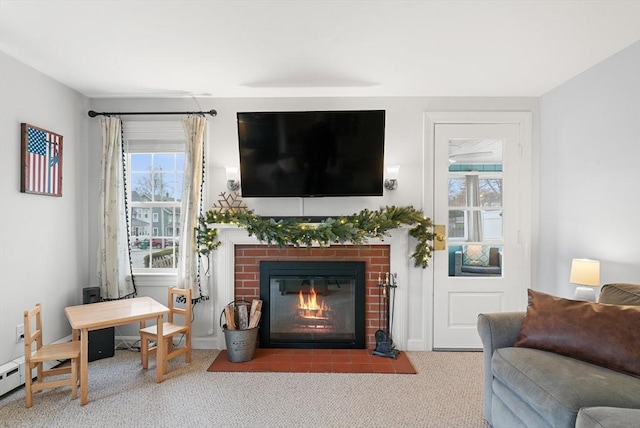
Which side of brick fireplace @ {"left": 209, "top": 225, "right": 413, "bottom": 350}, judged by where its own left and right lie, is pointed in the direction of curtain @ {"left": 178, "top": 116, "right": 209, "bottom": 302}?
right

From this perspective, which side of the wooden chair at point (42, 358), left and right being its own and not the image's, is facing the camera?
right

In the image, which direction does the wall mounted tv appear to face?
toward the camera

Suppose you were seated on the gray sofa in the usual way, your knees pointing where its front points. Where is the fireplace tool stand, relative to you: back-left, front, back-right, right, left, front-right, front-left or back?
right

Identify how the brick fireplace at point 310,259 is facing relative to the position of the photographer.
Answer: facing the viewer

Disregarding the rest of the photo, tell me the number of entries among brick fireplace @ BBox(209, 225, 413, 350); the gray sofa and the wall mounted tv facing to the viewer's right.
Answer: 0

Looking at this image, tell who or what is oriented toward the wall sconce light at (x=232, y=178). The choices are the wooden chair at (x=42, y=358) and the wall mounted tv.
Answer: the wooden chair

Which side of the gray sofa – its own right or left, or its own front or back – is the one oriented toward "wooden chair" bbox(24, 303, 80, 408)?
front

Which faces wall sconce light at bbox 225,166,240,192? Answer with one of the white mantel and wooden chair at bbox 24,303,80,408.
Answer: the wooden chair

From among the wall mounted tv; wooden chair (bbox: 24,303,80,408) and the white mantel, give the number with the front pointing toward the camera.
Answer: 2

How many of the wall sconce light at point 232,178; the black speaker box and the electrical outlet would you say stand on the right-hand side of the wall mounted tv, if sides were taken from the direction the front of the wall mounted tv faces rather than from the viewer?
3
